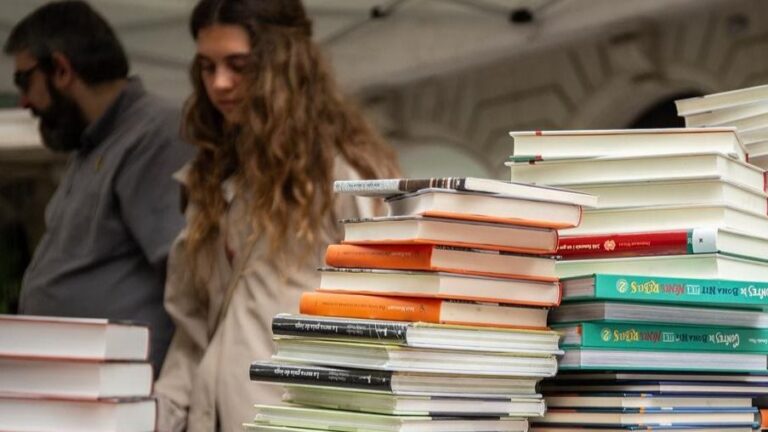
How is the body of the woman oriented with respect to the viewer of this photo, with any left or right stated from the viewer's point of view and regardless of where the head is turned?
facing the viewer and to the left of the viewer

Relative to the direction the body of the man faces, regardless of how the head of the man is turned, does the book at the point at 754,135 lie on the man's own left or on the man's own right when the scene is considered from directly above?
on the man's own left

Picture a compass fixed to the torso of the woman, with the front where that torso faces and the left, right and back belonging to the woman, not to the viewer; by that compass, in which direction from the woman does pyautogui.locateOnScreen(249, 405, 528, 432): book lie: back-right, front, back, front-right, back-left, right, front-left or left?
front-left

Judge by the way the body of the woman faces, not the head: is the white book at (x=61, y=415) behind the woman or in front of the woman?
in front

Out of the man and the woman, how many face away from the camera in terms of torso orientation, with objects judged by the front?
0

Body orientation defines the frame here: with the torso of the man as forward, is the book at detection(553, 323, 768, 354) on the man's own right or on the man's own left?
on the man's own left

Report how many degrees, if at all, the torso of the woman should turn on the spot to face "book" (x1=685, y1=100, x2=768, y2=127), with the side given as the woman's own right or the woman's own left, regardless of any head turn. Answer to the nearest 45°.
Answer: approximately 90° to the woman's own left

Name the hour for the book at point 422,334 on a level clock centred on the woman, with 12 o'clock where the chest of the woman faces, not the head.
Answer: The book is roughly at 10 o'clock from the woman.

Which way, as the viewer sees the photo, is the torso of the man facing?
to the viewer's left

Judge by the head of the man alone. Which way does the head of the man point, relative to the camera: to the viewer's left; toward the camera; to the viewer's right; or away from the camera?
to the viewer's left
